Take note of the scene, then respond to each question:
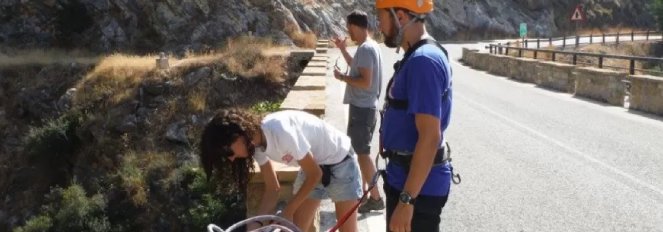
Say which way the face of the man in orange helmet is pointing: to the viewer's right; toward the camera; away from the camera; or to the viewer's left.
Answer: to the viewer's left

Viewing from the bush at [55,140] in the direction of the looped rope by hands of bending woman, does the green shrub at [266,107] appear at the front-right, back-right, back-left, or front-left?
front-left

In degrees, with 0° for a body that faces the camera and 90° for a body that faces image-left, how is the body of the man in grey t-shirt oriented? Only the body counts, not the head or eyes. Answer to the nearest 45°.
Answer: approximately 90°

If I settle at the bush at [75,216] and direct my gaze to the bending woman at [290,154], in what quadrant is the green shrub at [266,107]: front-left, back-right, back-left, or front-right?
front-left

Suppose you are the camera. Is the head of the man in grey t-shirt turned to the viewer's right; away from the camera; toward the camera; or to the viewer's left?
to the viewer's left

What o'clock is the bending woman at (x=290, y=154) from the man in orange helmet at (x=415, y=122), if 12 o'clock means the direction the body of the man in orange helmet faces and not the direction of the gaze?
The bending woman is roughly at 1 o'clock from the man in orange helmet.

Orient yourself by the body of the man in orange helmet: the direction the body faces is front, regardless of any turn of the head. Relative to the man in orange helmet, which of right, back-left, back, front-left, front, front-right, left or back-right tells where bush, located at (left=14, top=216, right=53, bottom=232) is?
front-right

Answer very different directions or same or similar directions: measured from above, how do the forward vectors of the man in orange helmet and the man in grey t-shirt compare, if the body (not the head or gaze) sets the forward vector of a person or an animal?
same or similar directions

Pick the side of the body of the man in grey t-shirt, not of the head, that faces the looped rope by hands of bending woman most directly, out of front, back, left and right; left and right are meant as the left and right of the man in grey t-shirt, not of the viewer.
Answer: left
